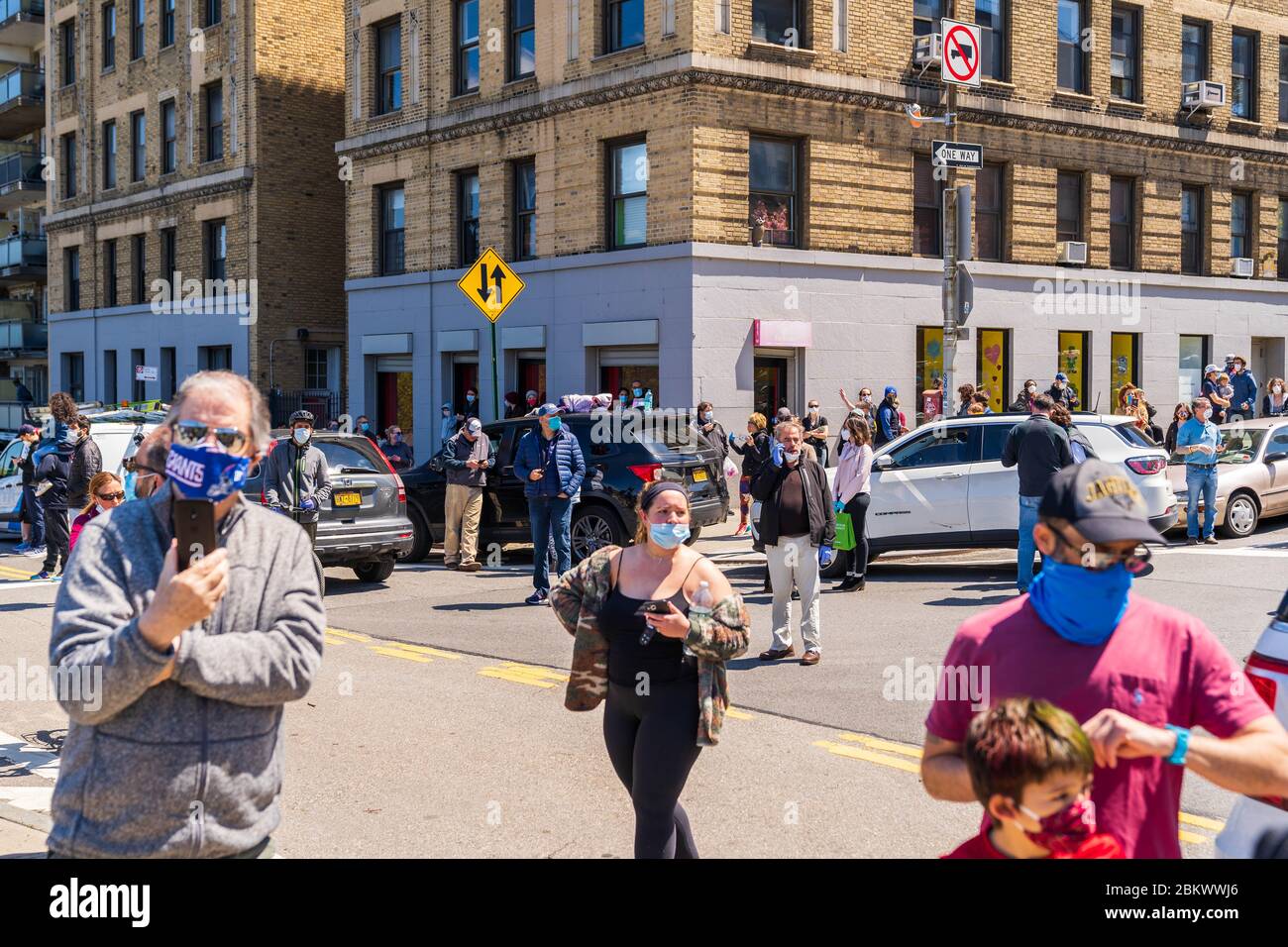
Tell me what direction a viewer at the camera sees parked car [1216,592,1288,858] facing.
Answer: facing away from the viewer and to the right of the viewer

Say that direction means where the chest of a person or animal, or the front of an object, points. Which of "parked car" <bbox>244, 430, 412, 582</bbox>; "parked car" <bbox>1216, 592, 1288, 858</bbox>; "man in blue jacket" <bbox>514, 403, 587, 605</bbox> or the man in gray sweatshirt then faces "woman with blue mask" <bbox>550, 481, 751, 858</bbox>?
the man in blue jacket

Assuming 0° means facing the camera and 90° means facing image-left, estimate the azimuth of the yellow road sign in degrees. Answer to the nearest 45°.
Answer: approximately 0°

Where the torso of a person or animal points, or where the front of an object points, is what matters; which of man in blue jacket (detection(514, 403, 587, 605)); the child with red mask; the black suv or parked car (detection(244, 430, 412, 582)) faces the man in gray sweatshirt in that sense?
the man in blue jacket

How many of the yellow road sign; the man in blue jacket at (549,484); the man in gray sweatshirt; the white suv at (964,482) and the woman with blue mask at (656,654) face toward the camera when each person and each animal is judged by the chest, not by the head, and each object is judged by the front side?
4

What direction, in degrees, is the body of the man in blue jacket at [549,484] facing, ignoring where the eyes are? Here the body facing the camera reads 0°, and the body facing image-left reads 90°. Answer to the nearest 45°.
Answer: approximately 0°

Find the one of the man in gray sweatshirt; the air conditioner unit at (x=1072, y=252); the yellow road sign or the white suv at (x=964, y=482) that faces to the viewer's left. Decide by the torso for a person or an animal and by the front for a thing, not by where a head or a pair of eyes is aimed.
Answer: the white suv

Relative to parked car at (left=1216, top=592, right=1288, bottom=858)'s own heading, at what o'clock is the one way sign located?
The one way sign is roughly at 10 o'clock from the parked car.

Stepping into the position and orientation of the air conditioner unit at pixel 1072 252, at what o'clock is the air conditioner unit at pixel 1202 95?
the air conditioner unit at pixel 1202 95 is roughly at 9 o'clock from the air conditioner unit at pixel 1072 252.

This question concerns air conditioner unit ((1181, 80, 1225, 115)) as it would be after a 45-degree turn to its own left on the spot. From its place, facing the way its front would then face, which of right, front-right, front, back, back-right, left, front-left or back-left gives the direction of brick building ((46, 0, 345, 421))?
back

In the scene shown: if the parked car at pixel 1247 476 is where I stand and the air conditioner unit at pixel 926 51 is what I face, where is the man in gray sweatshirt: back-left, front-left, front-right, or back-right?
back-left

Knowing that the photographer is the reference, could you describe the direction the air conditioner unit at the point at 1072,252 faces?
facing the viewer and to the right of the viewer
